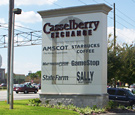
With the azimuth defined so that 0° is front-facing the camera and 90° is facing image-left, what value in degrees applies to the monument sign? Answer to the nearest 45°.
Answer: approximately 45°
